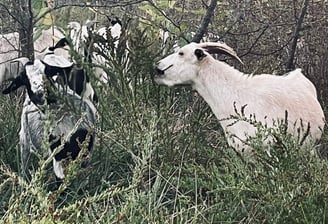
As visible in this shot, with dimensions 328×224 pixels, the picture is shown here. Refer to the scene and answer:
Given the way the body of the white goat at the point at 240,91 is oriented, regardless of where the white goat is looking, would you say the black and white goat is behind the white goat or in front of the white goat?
in front

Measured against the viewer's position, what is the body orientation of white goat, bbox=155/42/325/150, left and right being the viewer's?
facing to the left of the viewer
